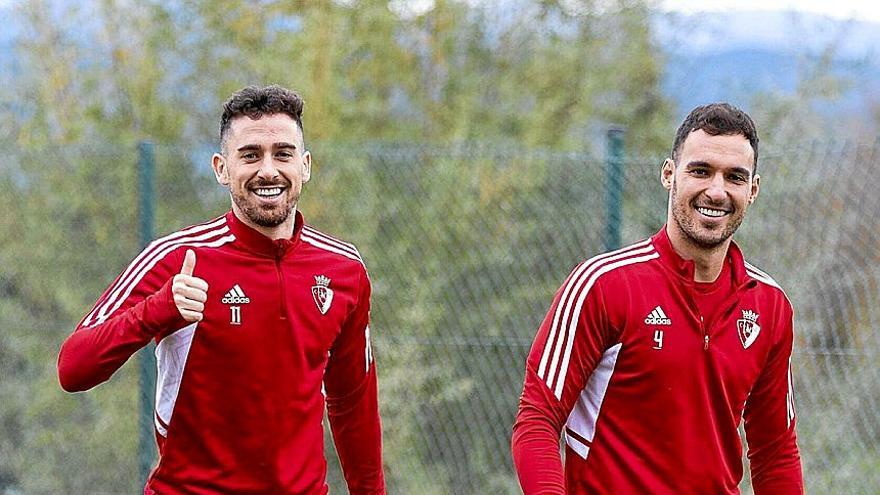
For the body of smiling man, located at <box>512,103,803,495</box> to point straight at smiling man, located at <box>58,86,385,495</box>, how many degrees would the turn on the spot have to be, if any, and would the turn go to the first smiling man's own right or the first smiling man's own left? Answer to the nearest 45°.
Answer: approximately 135° to the first smiling man's own right

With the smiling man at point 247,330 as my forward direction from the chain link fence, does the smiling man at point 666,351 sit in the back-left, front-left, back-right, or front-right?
front-left

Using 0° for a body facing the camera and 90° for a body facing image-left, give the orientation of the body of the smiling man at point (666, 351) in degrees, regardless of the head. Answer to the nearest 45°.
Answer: approximately 315°

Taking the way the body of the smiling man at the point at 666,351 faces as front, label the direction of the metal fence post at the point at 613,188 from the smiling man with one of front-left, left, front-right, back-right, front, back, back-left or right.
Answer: back-left

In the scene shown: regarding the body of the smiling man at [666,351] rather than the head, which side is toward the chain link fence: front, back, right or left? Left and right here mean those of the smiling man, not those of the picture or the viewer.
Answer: back
